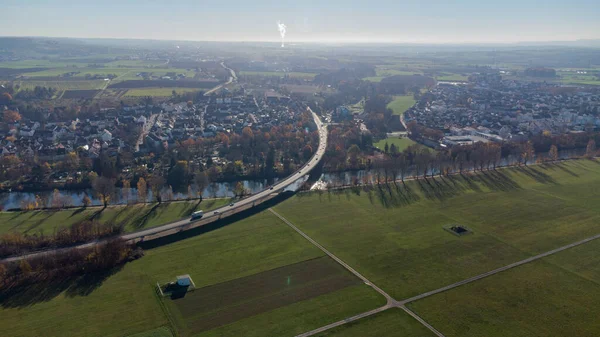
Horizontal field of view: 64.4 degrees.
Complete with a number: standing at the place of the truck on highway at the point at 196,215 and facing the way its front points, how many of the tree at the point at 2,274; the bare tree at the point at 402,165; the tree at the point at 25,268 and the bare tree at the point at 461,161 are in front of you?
2

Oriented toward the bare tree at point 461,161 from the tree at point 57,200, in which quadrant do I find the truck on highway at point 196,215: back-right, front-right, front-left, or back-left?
front-right
